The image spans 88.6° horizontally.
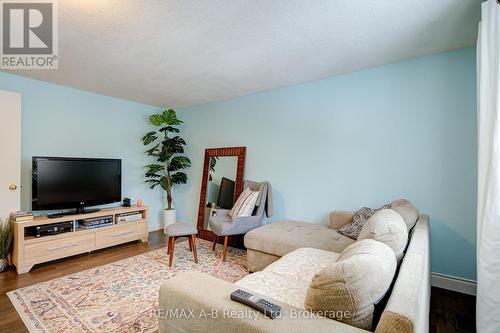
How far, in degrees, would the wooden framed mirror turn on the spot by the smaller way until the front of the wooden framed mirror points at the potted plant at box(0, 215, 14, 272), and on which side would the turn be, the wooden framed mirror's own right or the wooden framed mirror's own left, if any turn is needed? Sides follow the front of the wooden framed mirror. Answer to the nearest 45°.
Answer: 0° — it already faces it

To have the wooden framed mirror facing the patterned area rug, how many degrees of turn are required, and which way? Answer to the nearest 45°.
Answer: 0° — it already faces it

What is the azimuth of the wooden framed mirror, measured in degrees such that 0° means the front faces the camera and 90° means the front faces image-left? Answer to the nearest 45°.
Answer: approximately 45°

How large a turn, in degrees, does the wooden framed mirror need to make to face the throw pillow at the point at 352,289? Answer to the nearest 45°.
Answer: approximately 45° to its left

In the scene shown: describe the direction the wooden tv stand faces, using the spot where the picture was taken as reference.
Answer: facing the viewer and to the right of the viewer

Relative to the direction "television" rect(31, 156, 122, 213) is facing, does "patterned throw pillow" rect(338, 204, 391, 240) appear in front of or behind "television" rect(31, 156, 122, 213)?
in front

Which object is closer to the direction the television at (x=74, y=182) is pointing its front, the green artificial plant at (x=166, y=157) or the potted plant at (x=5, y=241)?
the green artificial plant

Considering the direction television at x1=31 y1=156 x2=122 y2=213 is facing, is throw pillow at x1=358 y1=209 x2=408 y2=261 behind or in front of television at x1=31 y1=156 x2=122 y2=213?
in front

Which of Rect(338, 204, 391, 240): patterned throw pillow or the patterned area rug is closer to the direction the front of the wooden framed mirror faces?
the patterned area rug

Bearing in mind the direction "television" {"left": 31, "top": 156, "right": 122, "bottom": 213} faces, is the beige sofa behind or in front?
in front

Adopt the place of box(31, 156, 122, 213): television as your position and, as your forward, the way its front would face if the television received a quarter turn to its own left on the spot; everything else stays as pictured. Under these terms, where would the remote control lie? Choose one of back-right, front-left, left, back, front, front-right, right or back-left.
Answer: back-right

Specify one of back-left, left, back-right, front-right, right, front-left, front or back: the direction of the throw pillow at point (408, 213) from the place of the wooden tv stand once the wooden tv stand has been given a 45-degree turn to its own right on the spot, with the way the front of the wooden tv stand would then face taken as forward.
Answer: front-left

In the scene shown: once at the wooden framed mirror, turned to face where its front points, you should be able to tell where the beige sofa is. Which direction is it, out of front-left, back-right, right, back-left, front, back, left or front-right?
front-left

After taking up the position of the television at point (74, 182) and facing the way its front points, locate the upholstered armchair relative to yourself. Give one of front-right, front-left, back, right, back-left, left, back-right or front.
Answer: front

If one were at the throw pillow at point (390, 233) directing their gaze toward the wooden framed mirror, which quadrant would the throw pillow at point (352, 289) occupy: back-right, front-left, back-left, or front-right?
back-left
